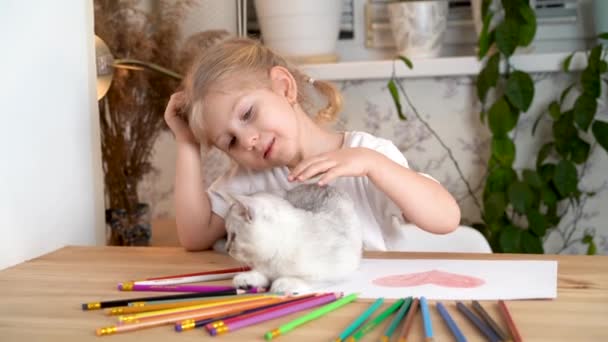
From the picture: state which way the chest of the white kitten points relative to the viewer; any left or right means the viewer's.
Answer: facing to the left of the viewer

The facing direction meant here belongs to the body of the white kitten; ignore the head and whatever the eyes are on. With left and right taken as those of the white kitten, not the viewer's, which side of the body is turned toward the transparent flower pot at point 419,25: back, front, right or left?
right

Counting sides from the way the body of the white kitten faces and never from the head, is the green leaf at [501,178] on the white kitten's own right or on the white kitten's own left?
on the white kitten's own right
